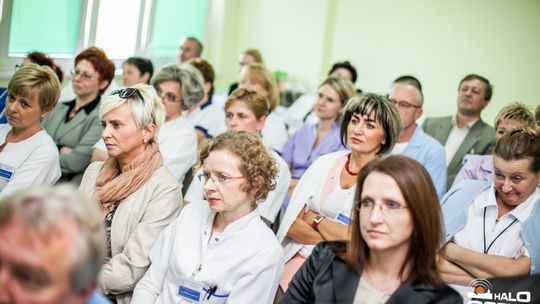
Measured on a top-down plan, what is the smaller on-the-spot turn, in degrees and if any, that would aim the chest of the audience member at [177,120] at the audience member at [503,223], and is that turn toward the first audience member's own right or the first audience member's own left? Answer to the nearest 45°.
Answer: approximately 90° to the first audience member's own left

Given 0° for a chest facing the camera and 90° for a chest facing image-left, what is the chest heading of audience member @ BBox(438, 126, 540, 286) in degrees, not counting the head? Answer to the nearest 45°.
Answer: approximately 45°

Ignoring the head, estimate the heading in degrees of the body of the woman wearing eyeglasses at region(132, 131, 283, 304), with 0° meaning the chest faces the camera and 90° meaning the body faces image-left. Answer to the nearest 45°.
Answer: approximately 45°

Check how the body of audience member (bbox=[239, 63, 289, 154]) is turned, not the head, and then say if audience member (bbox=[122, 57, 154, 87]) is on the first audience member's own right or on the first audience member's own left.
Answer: on the first audience member's own right

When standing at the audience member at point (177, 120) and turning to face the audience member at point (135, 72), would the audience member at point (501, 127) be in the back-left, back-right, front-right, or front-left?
back-right

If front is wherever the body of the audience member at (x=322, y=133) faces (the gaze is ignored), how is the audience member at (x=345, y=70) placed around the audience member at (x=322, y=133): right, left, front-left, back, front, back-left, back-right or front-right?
back-right
